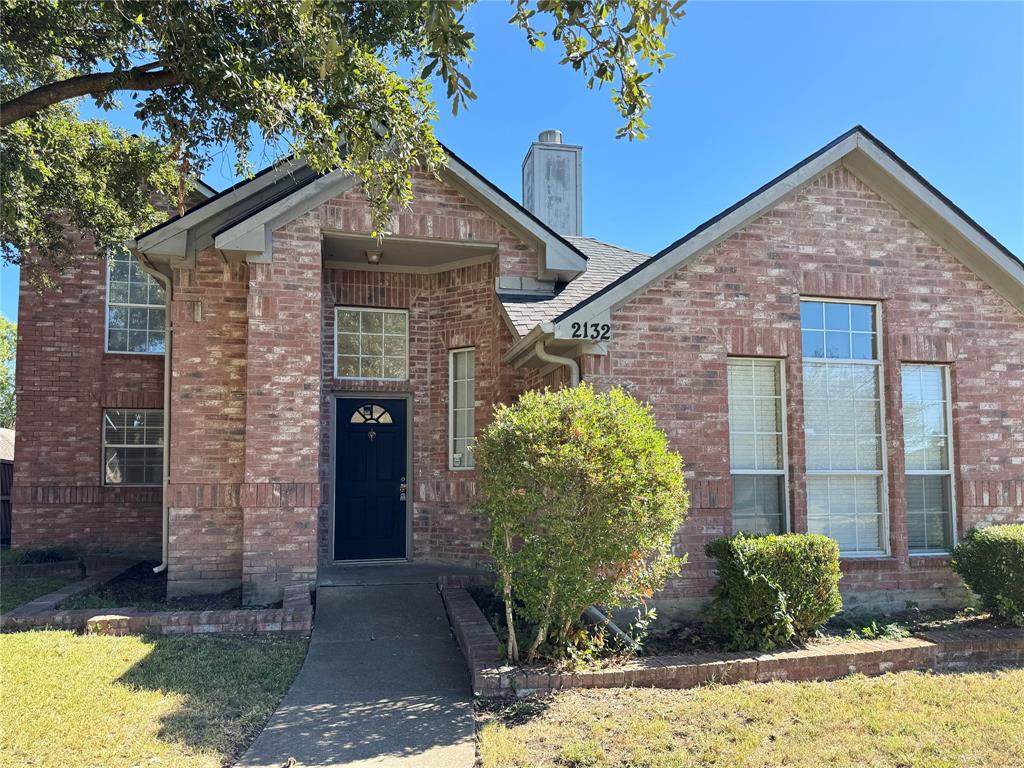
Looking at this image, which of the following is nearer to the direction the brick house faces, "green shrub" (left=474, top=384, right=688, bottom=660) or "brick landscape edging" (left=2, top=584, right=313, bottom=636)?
the green shrub

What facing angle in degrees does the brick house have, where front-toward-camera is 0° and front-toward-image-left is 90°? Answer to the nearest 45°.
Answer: approximately 0°

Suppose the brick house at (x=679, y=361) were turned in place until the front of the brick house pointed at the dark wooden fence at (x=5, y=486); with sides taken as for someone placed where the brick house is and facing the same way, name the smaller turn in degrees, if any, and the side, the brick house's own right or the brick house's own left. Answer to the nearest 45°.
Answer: approximately 135° to the brick house's own right

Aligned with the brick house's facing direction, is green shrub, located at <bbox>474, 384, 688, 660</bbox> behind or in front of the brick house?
in front

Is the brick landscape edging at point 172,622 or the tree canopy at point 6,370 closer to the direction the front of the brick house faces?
the brick landscape edging

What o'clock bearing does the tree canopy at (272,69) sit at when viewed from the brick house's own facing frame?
The tree canopy is roughly at 2 o'clock from the brick house.
